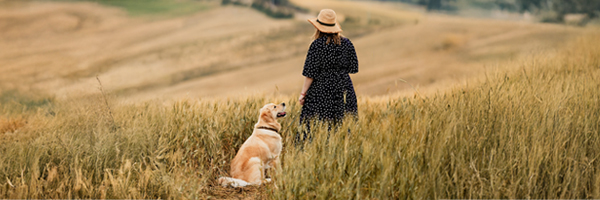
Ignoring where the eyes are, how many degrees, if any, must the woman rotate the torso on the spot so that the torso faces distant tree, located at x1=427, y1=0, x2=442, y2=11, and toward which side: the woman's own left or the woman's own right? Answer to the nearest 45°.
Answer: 0° — they already face it

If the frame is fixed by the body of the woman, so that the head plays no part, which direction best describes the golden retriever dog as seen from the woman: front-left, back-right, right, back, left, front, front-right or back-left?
back-left

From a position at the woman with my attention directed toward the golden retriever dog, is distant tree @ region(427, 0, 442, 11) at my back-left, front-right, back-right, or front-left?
back-right

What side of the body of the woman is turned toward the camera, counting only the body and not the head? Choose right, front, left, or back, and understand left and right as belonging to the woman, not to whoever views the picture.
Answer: back

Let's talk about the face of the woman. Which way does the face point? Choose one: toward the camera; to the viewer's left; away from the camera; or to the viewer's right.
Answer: away from the camera

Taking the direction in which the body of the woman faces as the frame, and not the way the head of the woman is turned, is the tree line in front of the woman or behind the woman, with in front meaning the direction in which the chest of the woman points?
in front
